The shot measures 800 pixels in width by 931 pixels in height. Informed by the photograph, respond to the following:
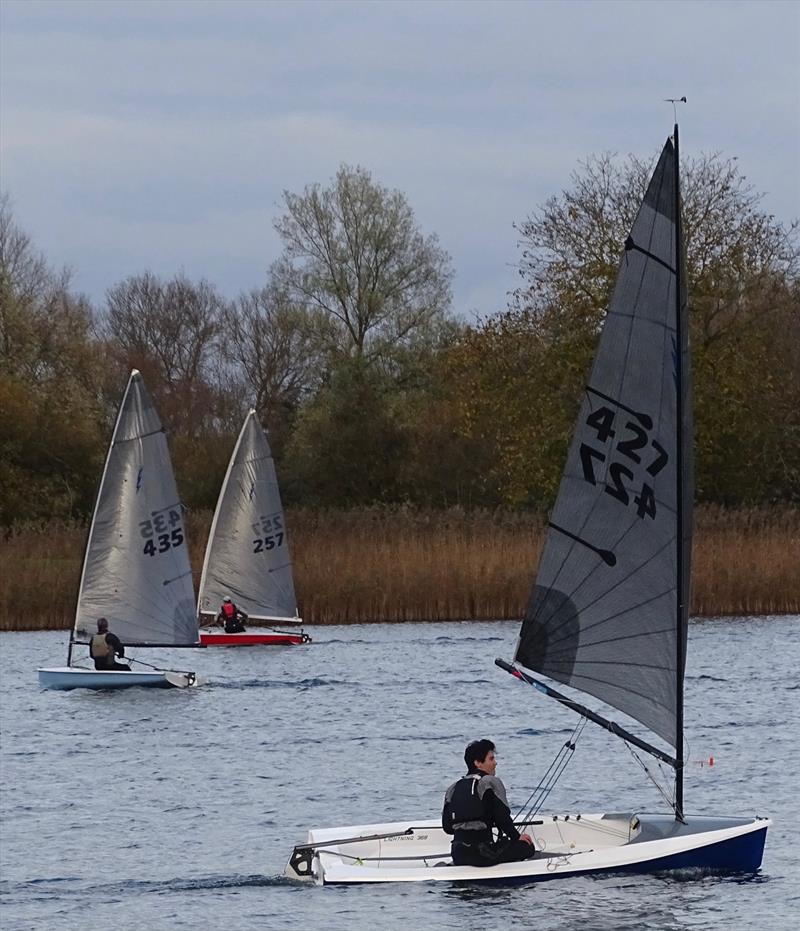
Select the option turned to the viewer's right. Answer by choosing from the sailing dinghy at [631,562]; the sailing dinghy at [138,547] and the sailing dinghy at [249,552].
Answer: the sailing dinghy at [631,562]

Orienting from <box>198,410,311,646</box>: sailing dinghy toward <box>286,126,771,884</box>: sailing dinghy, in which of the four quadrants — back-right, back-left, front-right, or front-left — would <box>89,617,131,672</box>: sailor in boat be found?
front-right

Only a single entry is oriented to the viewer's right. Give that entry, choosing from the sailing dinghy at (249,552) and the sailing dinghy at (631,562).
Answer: the sailing dinghy at (631,562)

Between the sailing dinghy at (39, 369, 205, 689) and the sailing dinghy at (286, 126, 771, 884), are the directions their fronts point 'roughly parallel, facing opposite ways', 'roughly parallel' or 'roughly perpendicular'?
roughly parallel, facing opposite ways

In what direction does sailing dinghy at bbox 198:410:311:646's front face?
to the viewer's left

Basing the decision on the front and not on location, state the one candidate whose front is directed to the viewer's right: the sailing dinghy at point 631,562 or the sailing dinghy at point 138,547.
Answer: the sailing dinghy at point 631,562

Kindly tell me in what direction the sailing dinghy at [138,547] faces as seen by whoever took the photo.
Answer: facing to the left of the viewer

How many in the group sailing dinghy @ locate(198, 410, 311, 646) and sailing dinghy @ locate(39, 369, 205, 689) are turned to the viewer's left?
2

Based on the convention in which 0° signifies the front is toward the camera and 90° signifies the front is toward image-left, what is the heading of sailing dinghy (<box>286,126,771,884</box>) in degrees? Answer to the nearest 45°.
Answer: approximately 270°

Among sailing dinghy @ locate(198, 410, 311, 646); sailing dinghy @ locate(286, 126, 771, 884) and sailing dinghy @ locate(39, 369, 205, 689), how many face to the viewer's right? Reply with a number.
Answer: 1

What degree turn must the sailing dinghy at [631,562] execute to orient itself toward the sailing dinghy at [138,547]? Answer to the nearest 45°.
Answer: approximately 135° to its left

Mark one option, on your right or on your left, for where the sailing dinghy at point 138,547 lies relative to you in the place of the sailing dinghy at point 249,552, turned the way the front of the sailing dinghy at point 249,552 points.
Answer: on your left

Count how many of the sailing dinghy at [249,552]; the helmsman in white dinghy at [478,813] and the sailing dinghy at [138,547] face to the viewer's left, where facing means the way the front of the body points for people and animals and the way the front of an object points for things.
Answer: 2

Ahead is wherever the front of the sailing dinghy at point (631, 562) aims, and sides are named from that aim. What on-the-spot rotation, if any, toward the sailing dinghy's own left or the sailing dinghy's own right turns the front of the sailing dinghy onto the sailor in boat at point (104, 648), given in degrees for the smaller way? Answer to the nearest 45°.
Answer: approximately 135° to the sailing dinghy's own left

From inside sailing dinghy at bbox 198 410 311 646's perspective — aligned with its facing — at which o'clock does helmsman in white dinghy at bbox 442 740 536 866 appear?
The helmsman in white dinghy is roughly at 9 o'clock from the sailing dinghy.
